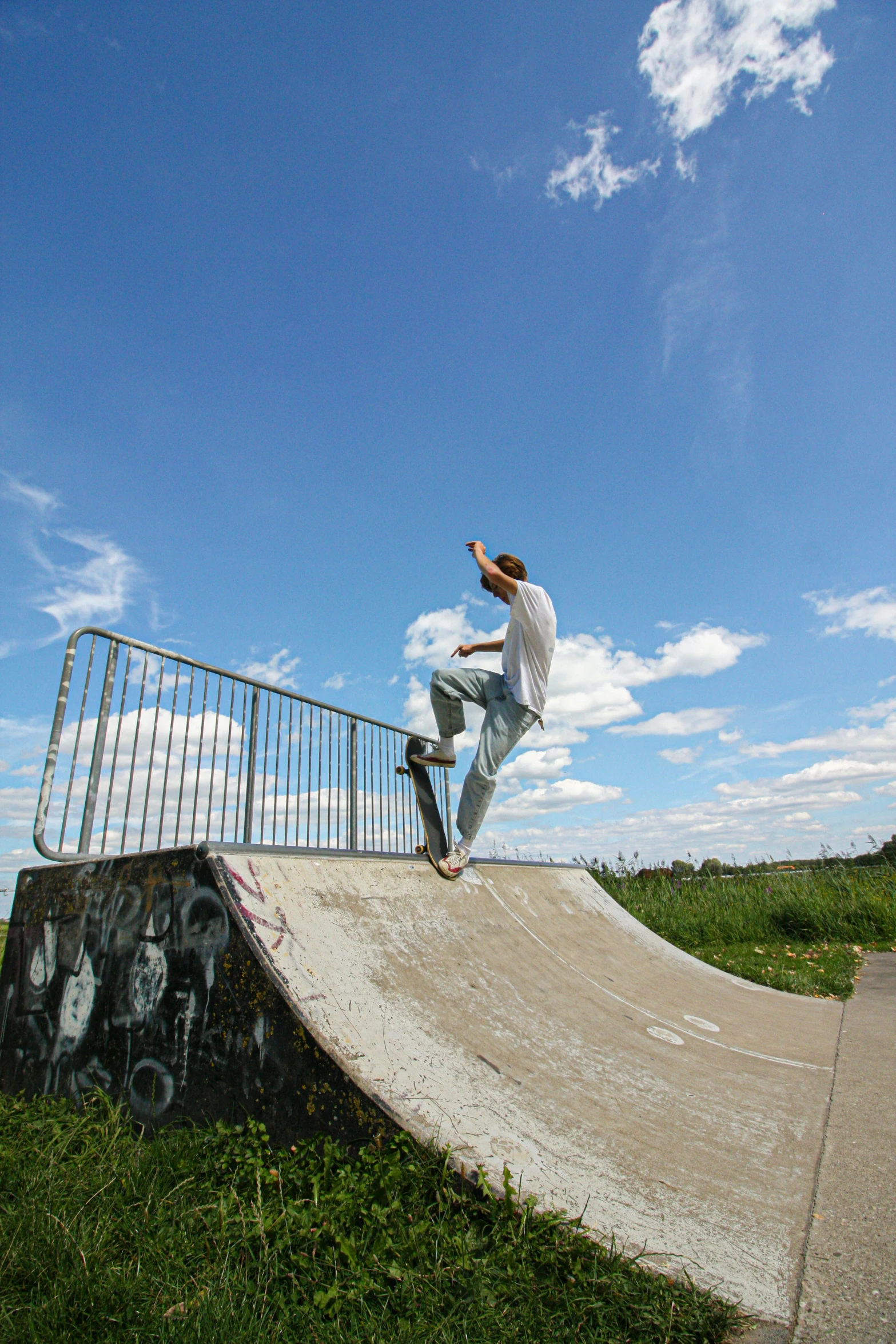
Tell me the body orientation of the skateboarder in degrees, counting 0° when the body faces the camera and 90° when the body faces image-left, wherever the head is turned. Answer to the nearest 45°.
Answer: approximately 90°
